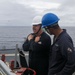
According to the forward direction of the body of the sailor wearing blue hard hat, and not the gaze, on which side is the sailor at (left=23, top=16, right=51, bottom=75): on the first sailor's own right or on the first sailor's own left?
on the first sailor's own right

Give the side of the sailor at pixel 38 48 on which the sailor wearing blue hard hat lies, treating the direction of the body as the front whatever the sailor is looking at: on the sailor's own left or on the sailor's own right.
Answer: on the sailor's own left
